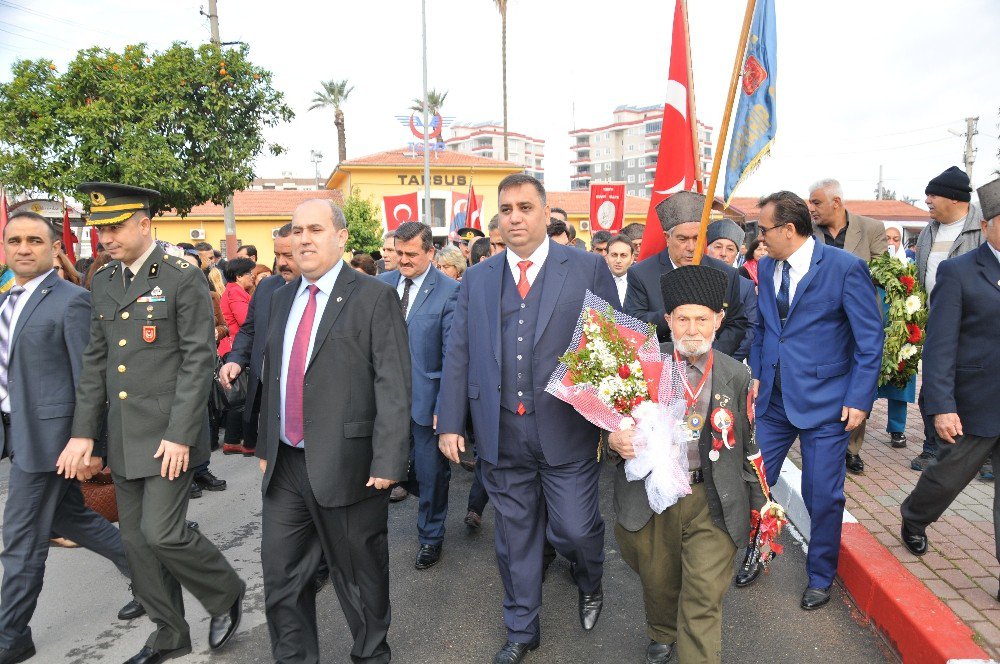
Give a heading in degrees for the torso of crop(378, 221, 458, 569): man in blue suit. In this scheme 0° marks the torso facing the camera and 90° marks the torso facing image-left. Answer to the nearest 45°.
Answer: approximately 45°

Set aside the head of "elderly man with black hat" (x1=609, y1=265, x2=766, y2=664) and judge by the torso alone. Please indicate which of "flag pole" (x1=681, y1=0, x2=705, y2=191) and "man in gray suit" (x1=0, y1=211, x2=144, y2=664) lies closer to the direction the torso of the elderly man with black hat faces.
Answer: the man in gray suit

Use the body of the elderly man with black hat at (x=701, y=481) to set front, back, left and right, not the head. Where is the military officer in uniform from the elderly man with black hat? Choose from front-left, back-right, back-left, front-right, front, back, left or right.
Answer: right

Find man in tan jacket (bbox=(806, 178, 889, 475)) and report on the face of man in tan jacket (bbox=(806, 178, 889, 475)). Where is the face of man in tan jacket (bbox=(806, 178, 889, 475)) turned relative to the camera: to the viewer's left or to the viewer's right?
to the viewer's left
